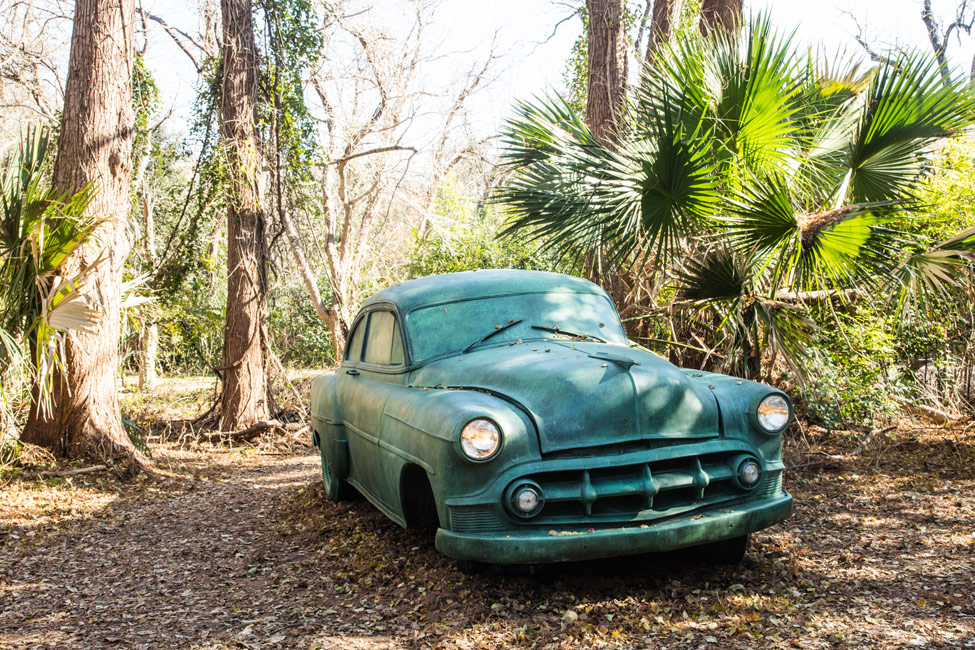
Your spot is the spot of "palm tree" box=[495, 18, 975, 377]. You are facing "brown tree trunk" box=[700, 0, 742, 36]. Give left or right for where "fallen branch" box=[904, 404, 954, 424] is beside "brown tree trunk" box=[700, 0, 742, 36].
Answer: right

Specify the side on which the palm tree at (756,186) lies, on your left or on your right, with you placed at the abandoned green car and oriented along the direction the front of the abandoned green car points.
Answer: on your left

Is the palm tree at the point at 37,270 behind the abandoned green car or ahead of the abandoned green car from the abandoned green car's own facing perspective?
behind

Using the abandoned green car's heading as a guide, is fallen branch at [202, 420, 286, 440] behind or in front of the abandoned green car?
behind

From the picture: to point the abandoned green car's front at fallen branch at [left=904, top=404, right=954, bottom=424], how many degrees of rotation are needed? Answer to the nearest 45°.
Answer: approximately 90° to its left

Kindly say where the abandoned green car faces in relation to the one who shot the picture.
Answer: facing the viewer and to the right of the viewer

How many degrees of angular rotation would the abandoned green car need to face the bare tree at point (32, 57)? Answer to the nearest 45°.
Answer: approximately 180°

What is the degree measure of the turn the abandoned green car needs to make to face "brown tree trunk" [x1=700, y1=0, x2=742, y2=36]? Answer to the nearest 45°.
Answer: approximately 135° to its left
